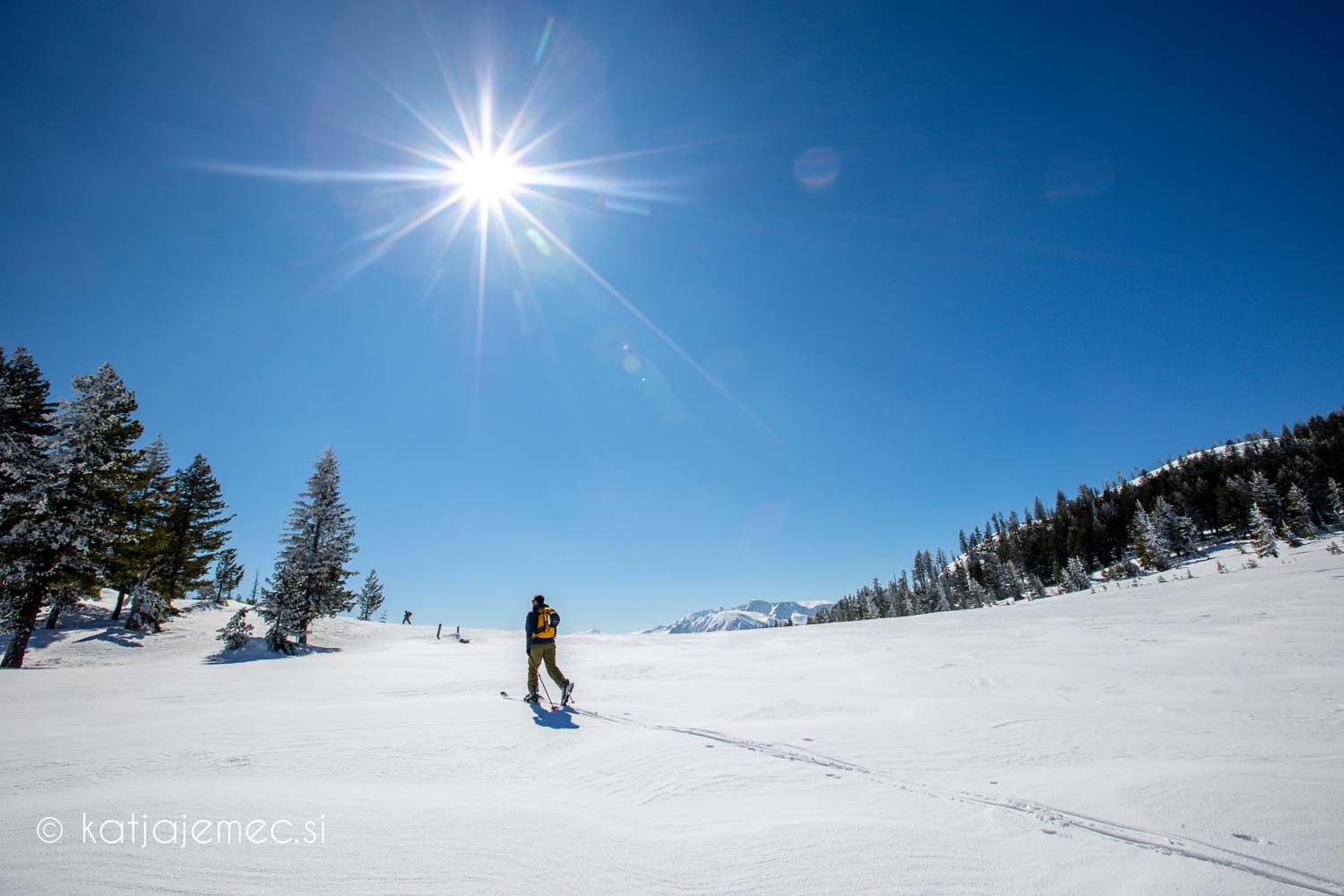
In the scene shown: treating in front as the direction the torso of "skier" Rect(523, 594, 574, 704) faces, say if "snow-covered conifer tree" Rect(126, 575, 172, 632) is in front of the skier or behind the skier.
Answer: in front

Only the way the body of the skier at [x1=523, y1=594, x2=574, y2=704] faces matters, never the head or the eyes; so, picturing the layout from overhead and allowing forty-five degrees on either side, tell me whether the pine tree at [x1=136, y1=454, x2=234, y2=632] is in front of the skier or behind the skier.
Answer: in front

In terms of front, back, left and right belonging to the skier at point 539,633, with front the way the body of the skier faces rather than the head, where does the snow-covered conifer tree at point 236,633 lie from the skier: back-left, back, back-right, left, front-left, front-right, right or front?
front

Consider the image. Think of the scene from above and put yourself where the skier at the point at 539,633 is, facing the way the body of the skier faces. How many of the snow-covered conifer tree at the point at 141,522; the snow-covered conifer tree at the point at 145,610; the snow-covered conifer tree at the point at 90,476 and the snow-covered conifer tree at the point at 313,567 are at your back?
0

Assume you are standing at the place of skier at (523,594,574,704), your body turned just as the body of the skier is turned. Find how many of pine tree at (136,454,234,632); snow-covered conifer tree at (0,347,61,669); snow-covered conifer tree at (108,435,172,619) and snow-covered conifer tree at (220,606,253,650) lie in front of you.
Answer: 4

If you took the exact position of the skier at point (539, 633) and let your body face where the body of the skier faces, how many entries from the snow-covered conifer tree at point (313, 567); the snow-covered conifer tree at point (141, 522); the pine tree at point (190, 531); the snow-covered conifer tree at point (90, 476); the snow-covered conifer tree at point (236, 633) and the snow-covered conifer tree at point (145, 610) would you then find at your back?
0

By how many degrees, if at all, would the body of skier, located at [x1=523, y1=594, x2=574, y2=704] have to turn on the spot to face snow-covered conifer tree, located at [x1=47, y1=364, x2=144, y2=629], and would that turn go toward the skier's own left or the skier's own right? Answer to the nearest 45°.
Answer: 0° — they already face it

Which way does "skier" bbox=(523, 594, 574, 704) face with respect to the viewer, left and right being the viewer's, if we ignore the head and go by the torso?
facing away from the viewer and to the left of the viewer

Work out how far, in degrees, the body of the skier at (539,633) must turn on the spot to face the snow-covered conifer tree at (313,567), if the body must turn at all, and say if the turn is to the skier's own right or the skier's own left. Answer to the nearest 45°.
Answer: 0° — they already face it

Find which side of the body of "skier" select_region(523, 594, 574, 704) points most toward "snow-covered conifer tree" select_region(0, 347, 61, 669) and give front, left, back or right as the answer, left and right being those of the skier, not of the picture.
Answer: front

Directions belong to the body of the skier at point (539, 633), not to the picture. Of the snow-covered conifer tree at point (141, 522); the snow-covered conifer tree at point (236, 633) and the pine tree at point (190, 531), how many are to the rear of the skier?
0

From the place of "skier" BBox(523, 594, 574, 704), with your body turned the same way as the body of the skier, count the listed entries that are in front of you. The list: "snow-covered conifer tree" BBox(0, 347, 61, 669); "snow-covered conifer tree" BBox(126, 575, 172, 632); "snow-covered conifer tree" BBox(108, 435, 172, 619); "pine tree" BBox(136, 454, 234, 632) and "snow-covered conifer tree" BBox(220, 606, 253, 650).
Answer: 5
